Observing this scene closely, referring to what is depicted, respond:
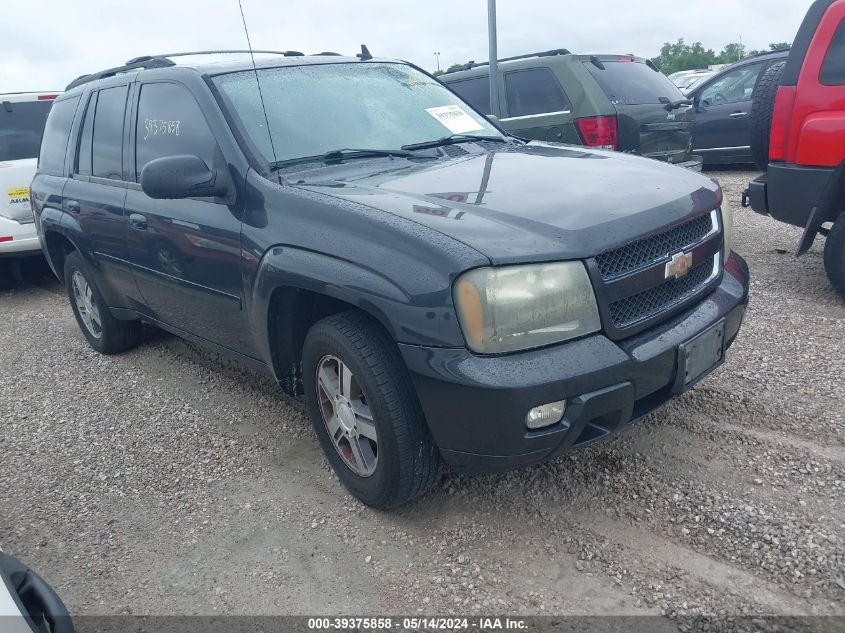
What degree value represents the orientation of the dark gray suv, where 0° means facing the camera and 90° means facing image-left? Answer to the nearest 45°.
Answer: approximately 315°

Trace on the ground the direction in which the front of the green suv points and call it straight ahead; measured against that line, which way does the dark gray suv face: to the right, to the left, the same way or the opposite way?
the opposite way

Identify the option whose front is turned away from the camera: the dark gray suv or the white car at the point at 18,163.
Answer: the white car

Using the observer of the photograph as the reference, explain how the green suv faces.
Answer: facing away from the viewer and to the left of the viewer

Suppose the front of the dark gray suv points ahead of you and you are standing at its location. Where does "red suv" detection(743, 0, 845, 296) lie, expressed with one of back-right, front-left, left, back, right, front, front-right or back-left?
left

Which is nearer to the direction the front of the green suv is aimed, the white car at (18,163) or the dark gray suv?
the white car

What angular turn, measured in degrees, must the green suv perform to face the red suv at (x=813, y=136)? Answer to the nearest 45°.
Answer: approximately 180°

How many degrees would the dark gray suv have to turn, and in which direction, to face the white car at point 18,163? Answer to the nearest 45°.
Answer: approximately 180°

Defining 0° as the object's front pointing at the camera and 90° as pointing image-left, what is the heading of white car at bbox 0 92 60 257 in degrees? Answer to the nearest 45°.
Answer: approximately 180°

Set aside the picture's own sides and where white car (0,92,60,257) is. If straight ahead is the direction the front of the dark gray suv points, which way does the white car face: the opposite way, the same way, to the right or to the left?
the opposite way

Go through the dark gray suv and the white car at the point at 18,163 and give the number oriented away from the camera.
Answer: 1
